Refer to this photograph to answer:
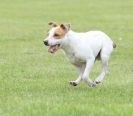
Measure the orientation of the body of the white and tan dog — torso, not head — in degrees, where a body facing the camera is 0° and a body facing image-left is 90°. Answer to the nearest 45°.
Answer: approximately 90°
